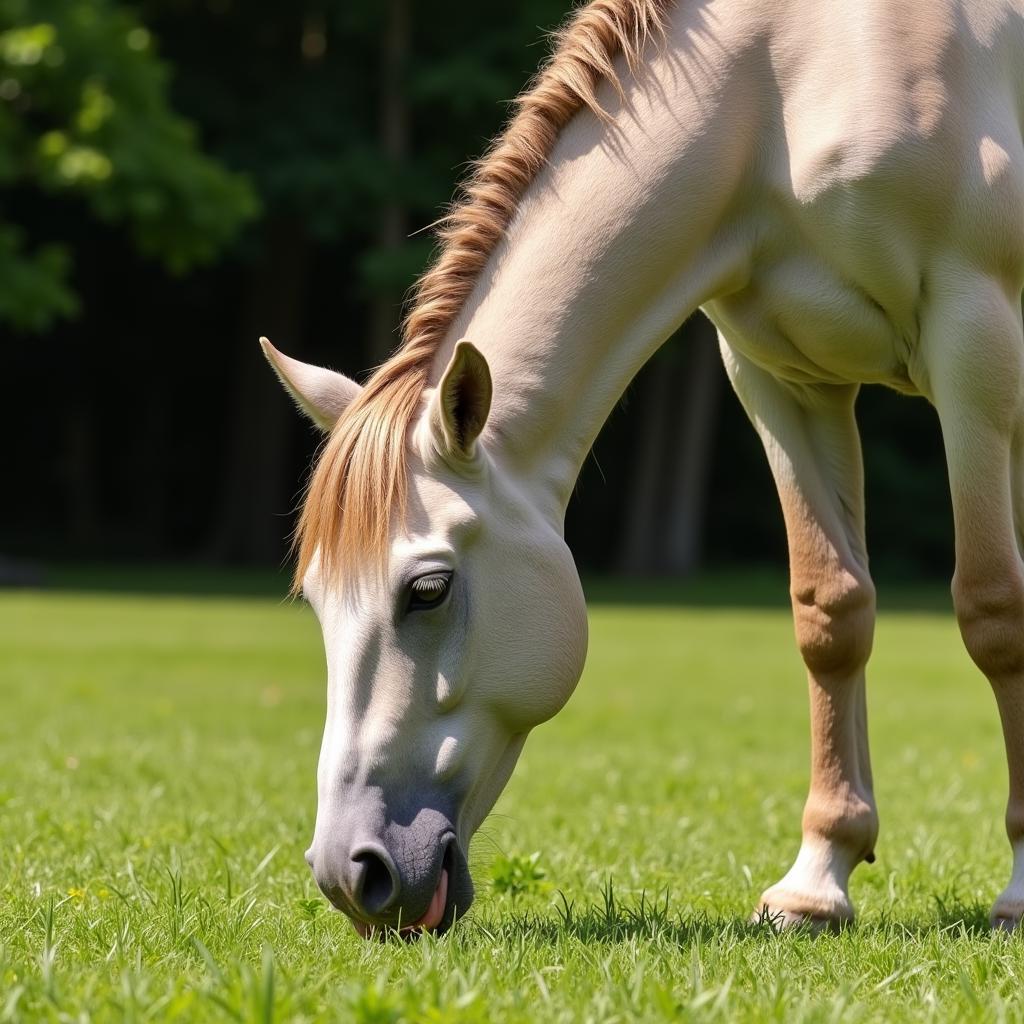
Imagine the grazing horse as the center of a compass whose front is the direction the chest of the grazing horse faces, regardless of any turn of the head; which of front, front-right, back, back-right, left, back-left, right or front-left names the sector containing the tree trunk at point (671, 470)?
back-right

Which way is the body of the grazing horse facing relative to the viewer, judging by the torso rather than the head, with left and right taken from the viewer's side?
facing the viewer and to the left of the viewer

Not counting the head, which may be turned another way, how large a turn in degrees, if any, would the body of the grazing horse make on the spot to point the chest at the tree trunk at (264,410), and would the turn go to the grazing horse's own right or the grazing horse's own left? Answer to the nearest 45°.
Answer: approximately 135° to the grazing horse's own right

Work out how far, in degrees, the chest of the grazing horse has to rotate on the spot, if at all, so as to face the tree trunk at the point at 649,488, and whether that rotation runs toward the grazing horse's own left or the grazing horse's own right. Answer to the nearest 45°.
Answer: approximately 135° to the grazing horse's own right

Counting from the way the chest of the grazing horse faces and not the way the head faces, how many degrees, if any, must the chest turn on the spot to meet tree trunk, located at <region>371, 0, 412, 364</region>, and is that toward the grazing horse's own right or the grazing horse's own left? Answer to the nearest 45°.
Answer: approximately 135° to the grazing horse's own right
